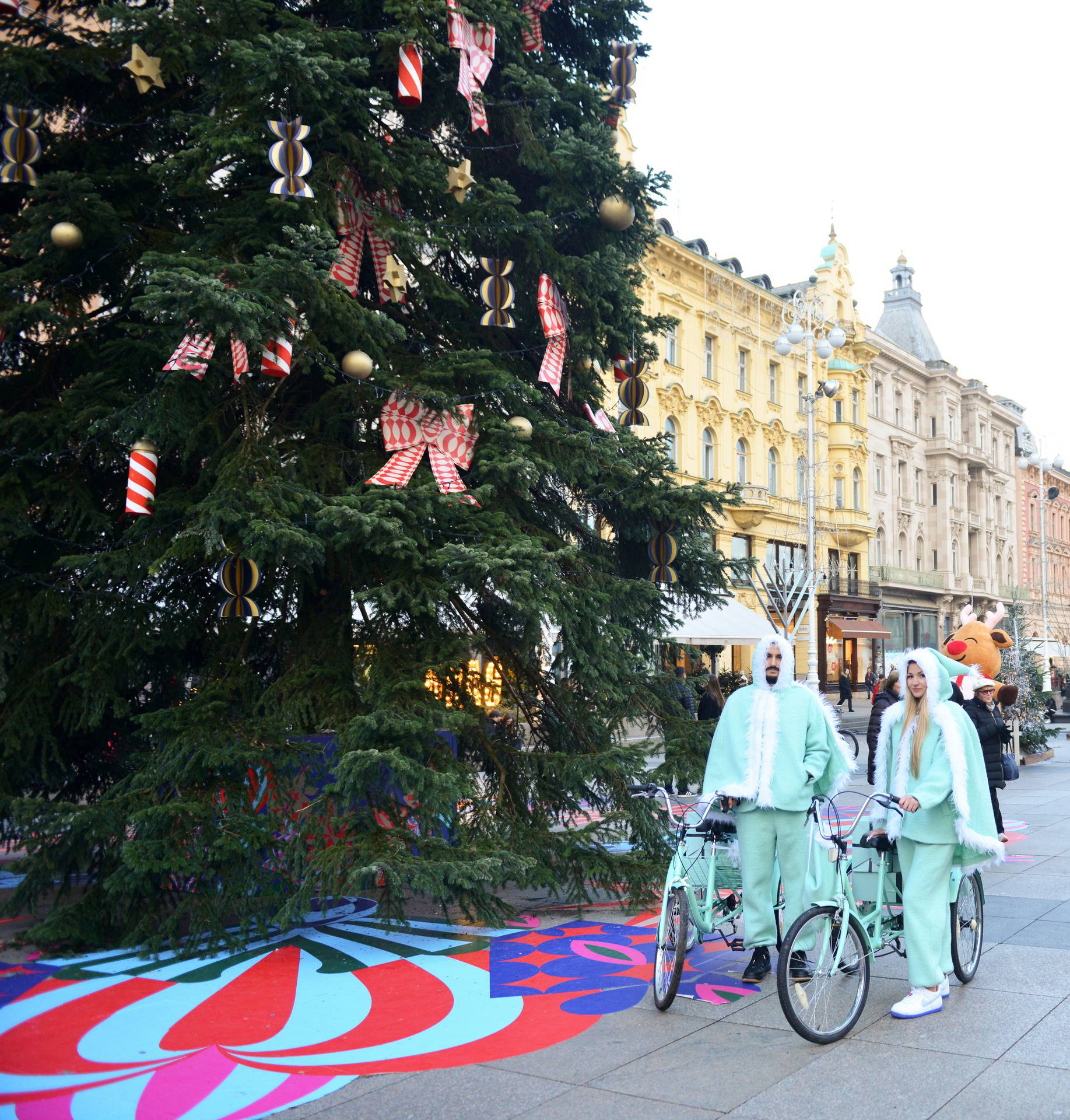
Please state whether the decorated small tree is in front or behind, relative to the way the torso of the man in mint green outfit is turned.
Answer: behind

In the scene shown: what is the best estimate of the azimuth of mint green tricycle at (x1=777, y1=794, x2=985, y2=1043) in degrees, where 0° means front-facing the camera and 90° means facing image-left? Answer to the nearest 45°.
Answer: approximately 45°

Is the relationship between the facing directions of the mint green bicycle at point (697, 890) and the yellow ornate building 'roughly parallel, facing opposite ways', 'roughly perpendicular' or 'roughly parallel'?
roughly perpendicular

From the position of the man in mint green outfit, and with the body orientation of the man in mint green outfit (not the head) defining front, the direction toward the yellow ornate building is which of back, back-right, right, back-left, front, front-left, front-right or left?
back

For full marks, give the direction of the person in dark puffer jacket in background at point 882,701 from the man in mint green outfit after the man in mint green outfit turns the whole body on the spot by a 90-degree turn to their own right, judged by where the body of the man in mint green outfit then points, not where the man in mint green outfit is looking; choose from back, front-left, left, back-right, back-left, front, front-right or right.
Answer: right

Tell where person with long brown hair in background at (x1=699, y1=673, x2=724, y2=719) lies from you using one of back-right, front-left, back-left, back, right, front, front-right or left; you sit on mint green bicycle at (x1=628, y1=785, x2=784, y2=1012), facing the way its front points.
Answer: back-right
